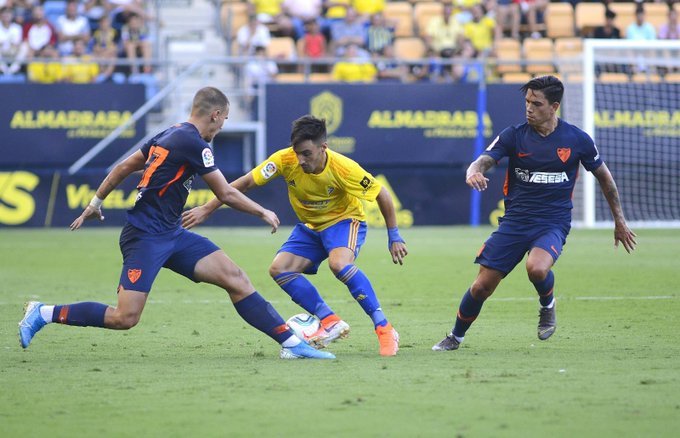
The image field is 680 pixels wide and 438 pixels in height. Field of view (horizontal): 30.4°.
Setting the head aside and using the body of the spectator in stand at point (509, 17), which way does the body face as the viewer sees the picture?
toward the camera

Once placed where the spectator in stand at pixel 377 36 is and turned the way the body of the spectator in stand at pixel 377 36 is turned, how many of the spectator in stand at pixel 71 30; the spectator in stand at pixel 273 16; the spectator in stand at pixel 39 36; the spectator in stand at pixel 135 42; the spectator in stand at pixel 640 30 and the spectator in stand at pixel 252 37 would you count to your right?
5

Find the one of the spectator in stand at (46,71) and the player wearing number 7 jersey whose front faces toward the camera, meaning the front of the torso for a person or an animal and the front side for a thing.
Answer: the spectator in stand

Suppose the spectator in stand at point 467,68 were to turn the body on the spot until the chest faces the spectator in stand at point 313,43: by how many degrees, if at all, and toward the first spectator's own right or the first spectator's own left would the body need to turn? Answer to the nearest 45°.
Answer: approximately 90° to the first spectator's own right

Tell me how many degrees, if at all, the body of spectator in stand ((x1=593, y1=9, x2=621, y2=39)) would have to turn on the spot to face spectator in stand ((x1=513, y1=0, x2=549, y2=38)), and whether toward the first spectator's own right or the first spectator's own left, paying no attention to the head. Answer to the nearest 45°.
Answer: approximately 90° to the first spectator's own right

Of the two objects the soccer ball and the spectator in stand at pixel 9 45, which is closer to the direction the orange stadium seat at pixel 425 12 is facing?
the soccer ball

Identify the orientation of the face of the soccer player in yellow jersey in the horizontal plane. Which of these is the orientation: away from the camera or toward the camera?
toward the camera

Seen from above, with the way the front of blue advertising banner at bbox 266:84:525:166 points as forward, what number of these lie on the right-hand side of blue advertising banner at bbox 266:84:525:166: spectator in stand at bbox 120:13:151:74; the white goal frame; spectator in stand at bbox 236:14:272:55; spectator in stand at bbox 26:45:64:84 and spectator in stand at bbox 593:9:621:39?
3

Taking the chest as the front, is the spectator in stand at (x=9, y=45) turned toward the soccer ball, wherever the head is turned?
yes

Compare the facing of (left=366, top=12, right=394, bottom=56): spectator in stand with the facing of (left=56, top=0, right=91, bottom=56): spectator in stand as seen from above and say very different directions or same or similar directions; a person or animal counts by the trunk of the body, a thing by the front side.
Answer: same or similar directions

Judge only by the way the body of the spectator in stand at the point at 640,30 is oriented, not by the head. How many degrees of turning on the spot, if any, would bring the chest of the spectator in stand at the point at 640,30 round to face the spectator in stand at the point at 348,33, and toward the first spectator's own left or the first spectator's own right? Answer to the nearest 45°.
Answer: approximately 90° to the first spectator's own right

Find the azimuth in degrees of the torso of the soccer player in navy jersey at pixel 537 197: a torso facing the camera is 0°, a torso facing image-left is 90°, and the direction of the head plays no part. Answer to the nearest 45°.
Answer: approximately 0°

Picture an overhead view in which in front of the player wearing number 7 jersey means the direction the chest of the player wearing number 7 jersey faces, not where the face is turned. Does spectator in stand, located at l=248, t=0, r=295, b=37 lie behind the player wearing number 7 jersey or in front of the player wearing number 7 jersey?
in front

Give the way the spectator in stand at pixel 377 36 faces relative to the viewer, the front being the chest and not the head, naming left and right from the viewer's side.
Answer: facing the viewer

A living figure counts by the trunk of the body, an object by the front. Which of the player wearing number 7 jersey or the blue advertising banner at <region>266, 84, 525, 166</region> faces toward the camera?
the blue advertising banner

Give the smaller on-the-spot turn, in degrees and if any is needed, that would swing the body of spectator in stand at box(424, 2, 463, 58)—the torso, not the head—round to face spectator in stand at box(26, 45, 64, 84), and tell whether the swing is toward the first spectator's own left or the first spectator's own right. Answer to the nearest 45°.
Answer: approximately 90° to the first spectator's own right

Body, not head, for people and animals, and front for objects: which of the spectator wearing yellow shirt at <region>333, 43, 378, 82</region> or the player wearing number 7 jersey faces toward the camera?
the spectator wearing yellow shirt
